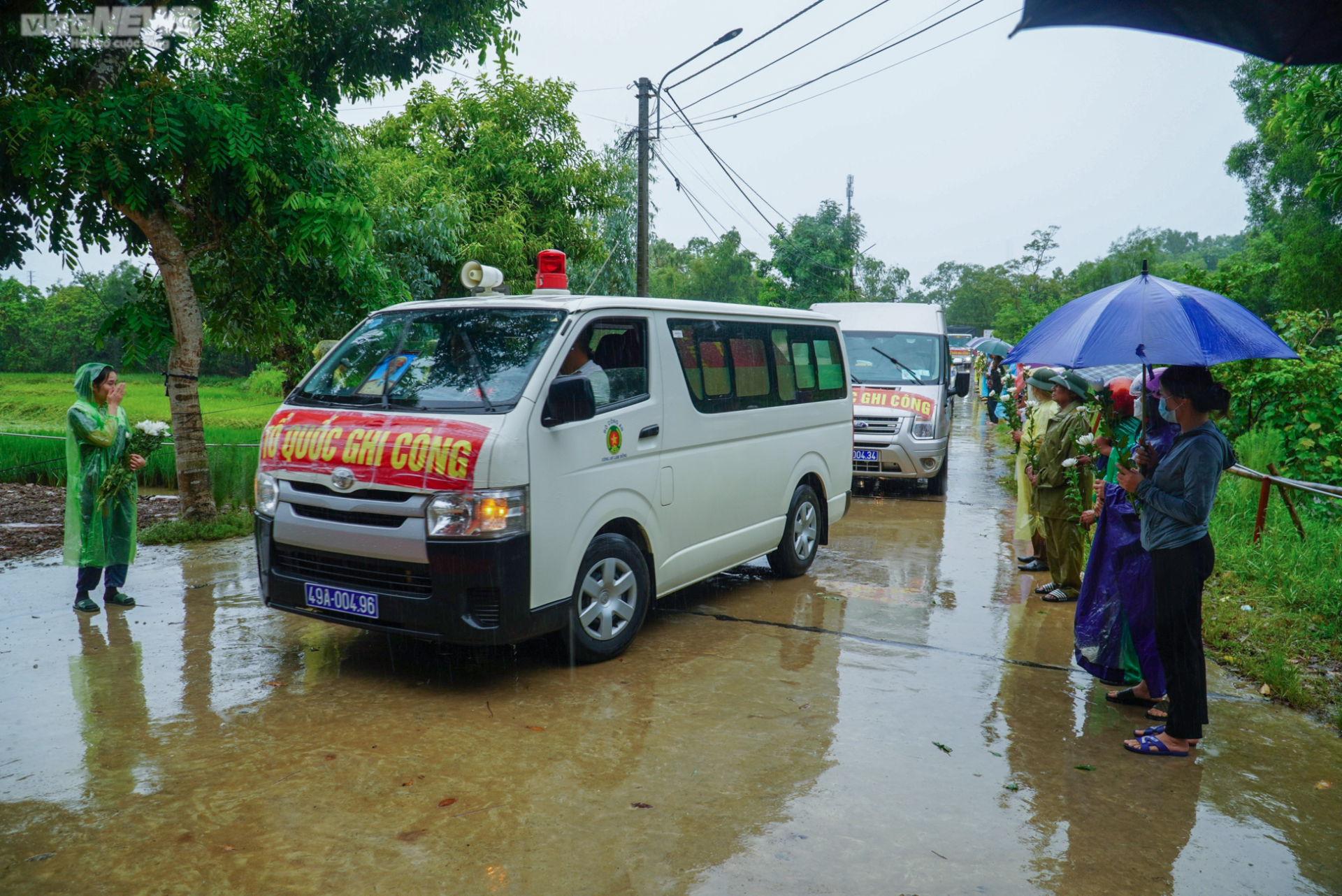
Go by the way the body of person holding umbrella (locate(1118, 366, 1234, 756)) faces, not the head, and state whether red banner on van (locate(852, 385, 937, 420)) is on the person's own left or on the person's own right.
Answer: on the person's own right

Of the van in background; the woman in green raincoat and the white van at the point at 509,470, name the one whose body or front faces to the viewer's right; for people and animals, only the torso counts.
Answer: the woman in green raincoat

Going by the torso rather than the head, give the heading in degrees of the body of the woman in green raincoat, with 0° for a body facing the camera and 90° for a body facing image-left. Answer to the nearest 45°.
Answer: approximately 270°

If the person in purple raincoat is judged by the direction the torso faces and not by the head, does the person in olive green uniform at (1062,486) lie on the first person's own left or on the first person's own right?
on the first person's own right

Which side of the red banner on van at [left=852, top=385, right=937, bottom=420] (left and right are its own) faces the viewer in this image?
front

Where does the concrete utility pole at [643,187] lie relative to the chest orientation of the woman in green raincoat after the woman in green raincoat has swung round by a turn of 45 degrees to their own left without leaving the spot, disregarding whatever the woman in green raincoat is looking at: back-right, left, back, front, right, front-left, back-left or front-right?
front

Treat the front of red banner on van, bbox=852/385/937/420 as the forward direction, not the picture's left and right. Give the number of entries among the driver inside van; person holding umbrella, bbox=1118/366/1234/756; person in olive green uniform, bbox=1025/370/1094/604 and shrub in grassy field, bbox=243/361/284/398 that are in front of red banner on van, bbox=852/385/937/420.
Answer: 3

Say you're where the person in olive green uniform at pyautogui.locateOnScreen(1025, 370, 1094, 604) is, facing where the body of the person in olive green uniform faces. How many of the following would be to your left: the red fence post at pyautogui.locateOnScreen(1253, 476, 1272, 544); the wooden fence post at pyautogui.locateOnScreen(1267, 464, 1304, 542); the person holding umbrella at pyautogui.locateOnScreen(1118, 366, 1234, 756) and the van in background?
1

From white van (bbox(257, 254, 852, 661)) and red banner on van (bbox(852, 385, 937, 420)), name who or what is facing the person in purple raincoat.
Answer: the red banner on van

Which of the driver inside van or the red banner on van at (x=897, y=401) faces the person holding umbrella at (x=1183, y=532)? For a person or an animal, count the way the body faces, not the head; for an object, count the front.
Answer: the red banner on van

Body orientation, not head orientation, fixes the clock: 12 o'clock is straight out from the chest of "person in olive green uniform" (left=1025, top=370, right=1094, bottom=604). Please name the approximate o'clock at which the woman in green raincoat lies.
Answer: The woman in green raincoat is roughly at 11 o'clock from the person in olive green uniform.

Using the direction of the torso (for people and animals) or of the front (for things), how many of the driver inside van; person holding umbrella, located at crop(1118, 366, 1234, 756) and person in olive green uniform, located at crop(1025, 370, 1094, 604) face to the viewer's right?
0

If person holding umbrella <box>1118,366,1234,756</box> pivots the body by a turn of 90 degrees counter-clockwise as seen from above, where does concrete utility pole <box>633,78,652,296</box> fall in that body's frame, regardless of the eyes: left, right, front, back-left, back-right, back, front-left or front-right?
back-right

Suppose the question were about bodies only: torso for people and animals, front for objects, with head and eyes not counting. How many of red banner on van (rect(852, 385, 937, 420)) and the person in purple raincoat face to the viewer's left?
1

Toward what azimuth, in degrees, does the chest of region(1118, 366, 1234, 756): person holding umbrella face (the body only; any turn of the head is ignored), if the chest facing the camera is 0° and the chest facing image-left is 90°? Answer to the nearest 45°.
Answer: approximately 90°

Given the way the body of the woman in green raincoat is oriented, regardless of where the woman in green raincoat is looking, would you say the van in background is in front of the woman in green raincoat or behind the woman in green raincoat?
in front

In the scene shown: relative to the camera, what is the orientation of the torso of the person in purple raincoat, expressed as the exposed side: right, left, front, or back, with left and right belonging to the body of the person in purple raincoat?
left
